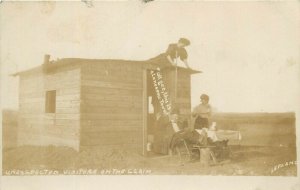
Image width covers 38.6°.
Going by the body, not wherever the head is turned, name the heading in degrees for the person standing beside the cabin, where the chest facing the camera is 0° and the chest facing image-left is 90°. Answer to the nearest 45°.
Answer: approximately 45°
